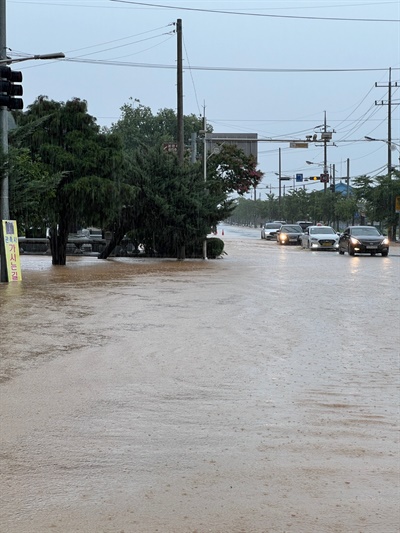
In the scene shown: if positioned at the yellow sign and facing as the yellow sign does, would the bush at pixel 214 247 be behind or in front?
behind

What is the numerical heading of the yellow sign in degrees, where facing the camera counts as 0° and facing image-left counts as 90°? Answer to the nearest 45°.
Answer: approximately 0°

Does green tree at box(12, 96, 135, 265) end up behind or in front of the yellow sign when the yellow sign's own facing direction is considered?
behind

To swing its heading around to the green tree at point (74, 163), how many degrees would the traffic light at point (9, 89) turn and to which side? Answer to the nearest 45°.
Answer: approximately 90° to its left
